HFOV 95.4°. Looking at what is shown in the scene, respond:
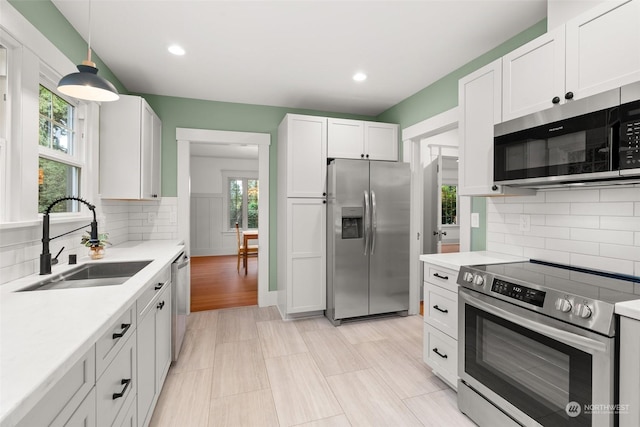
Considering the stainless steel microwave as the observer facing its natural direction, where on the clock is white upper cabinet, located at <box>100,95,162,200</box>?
The white upper cabinet is roughly at 1 o'clock from the stainless steel microwave.

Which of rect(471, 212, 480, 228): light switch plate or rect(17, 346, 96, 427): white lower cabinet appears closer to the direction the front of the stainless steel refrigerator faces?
the white lower cabinet

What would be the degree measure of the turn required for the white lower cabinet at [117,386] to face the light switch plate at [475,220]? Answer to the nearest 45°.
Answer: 0° — it already faces it

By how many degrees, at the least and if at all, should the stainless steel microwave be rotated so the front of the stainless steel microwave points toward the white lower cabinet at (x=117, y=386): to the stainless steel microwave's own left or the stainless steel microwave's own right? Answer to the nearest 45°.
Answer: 0° — it already faces it

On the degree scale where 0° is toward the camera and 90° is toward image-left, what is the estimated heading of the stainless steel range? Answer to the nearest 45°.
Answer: approximately 45°

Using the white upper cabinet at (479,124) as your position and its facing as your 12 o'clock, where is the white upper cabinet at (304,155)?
the white upper cabinet at (304,155) is roughly at 2 o'clock from the white upper cabinet at (479,124).

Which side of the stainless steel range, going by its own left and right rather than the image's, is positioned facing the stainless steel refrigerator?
right

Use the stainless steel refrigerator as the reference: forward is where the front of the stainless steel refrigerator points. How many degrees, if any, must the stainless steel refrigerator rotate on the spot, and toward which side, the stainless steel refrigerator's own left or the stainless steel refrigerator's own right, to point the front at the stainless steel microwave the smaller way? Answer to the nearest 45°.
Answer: approximately 45° to the stainless steel refrigerator's own left

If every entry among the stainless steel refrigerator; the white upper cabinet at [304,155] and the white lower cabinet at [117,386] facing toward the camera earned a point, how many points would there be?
2
